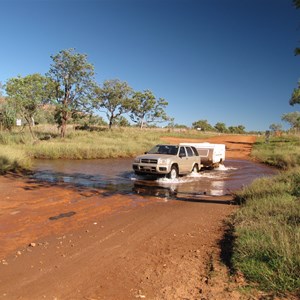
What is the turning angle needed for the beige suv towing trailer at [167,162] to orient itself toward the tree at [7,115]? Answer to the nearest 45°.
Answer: approximately 90° to its right

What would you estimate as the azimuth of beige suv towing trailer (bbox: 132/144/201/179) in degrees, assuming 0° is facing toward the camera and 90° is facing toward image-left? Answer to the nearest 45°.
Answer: approximately 45°

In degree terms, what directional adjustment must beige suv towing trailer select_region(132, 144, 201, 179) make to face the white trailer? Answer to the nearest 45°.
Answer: approximately 180°

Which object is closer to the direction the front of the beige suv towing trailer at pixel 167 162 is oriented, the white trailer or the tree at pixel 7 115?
the tree

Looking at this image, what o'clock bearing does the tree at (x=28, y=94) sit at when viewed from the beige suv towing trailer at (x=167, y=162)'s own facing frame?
The tree is roughly at 3 o'clock from the beige suv towing trailer.
